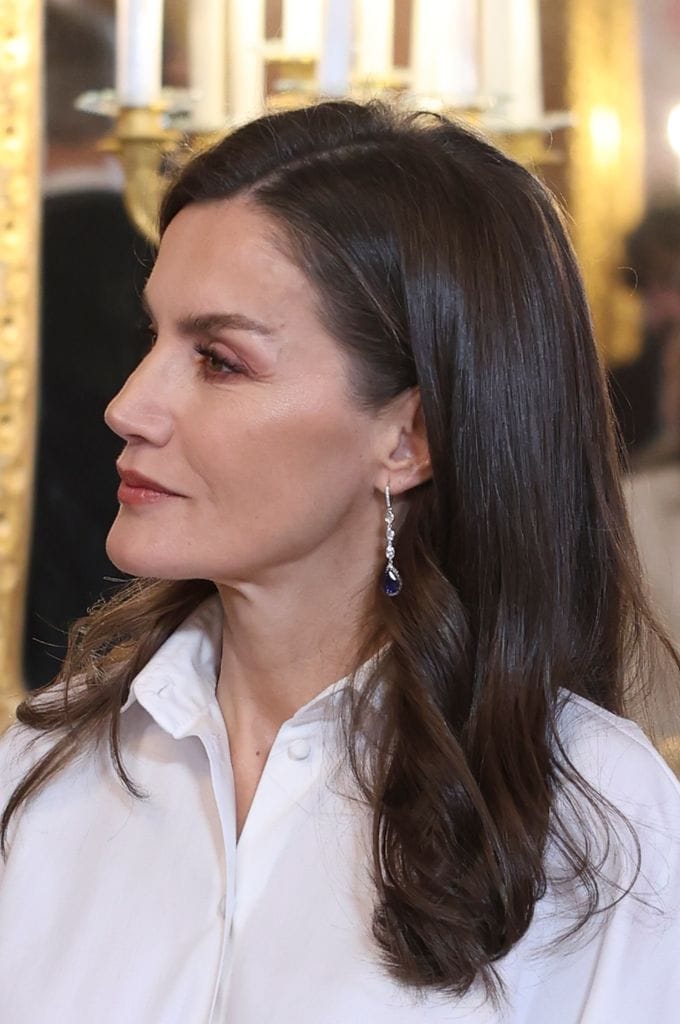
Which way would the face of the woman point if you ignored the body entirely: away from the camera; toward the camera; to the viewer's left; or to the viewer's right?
to the viewer's left

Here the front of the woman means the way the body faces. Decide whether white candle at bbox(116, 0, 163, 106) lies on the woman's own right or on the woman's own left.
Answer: on the woman's own right

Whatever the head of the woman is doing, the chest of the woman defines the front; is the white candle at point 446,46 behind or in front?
behind

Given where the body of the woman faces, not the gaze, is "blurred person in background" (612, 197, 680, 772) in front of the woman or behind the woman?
behind

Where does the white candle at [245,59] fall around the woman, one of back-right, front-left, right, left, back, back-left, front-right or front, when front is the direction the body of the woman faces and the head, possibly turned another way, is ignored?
back-right

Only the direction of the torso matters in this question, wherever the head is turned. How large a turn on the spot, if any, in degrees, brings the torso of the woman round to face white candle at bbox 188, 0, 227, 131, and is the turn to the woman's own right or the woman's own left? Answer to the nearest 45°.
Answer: approximately 135° to the woman's own right

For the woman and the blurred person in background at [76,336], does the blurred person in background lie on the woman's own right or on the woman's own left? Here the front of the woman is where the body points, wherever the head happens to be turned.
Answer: on the woman's own right

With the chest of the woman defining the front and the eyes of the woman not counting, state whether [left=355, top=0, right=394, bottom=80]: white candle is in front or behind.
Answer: behind

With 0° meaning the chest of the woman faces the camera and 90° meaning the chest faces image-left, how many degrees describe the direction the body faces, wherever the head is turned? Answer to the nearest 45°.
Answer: approximately 45°
